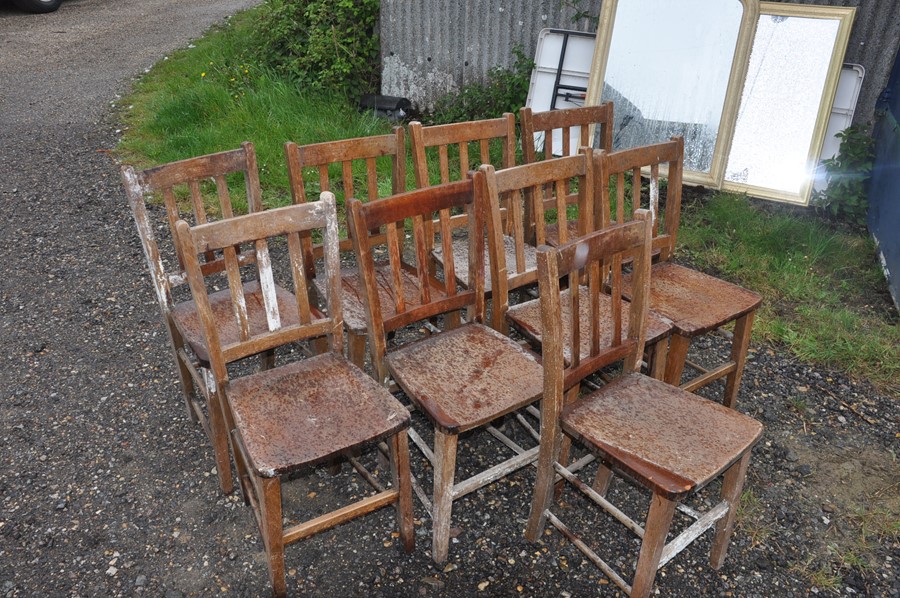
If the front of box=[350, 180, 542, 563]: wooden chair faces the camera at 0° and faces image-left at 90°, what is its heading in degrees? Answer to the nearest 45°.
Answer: approximately 315°

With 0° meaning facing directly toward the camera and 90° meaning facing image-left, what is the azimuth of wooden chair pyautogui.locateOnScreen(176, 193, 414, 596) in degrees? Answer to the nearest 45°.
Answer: approximately 315°

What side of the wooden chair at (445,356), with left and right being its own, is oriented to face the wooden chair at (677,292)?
left

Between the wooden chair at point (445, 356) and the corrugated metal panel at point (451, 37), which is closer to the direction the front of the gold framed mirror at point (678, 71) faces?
the wooden chair

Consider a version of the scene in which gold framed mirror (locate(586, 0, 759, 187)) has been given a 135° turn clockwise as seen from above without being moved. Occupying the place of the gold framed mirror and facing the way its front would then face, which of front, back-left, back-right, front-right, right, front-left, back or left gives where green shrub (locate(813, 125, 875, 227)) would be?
back-right

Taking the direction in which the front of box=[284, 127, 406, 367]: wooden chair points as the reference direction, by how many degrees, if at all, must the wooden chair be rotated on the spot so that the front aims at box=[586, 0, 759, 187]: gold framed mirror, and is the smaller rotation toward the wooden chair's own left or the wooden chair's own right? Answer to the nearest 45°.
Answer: approximately 90° to the wooden chair's own left

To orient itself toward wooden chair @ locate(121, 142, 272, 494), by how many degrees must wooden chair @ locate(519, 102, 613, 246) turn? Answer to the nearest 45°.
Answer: approximately 90° to its right

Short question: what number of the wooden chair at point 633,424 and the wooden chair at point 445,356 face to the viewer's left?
0

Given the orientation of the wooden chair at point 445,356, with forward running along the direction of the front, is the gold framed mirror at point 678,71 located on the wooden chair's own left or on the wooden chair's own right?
on the wooden chair's own left
